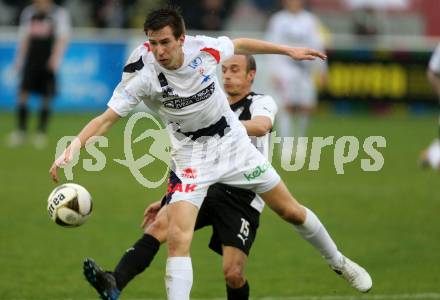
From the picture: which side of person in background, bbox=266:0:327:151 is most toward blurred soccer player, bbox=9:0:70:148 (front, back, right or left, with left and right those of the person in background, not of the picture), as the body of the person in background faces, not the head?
right

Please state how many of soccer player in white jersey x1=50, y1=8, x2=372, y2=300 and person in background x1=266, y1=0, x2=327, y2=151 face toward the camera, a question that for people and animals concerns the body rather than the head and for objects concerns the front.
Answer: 2

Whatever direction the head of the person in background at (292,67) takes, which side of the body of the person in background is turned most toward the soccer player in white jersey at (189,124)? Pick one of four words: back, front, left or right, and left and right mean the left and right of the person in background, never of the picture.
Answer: front

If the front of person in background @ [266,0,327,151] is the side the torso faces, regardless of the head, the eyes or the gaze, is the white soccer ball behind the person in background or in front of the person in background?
in front

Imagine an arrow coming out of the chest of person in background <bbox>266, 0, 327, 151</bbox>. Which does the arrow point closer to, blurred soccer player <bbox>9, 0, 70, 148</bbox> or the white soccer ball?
the white soccer ball

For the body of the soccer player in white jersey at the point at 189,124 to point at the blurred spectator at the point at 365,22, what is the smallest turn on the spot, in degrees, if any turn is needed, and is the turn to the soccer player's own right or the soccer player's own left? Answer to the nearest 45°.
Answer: approximately 180°

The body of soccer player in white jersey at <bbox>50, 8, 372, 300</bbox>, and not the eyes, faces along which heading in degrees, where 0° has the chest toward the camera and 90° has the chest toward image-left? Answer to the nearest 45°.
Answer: approximately 0°

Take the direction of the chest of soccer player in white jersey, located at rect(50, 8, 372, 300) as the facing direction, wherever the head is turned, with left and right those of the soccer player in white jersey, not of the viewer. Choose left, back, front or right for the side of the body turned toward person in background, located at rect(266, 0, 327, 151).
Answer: back
